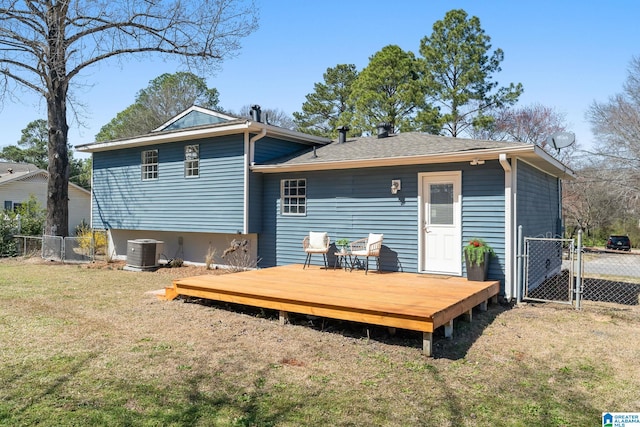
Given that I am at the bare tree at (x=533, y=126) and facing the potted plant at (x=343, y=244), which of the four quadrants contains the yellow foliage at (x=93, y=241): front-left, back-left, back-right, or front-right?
front-right

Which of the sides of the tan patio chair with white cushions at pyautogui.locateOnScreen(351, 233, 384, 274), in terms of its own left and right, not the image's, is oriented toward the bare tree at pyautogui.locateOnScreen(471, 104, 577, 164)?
back

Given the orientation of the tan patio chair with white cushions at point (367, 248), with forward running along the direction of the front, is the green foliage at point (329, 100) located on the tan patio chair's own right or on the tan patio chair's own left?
on the tan patio chair's own right

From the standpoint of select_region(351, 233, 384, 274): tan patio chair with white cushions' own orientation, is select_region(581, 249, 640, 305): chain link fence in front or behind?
behind

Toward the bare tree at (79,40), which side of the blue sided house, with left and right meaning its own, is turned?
left

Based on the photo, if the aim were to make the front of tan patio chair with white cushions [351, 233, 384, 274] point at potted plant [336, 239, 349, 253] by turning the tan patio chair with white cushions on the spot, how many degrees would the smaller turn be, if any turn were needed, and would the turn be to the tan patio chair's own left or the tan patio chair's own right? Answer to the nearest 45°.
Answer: approximately 90° to the tan patio chair's own right

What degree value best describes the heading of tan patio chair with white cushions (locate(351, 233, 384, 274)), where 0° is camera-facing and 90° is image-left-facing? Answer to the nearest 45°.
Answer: approximately 45°

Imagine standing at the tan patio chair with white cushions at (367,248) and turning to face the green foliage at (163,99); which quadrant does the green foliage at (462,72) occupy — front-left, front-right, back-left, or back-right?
front-right

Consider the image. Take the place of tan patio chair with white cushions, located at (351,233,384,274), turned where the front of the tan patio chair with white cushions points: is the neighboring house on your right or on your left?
on your right

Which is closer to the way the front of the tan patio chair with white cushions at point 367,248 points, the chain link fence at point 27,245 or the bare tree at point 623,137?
the chain link fence

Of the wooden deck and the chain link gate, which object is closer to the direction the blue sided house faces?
the wooden deck

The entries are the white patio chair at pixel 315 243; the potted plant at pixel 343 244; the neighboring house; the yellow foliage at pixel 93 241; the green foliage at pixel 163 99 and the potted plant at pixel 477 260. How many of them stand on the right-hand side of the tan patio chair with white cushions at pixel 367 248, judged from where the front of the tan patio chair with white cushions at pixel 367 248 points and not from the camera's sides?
5
